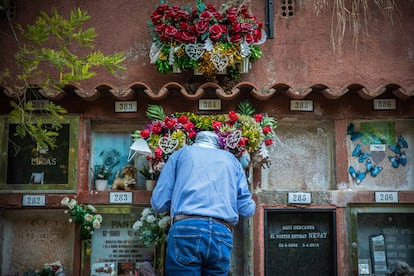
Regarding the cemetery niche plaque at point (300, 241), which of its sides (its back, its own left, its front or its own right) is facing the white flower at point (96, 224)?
right

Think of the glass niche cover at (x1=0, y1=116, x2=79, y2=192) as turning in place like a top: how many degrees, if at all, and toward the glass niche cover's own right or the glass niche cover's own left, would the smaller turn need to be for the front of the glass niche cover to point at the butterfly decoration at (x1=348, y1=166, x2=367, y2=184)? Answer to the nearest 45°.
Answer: approximately 90° to the glass niche cover's own left

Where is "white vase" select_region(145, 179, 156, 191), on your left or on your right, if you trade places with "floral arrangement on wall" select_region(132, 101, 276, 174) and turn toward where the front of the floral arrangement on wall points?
on your right

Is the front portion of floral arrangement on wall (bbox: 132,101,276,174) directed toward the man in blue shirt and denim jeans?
yes

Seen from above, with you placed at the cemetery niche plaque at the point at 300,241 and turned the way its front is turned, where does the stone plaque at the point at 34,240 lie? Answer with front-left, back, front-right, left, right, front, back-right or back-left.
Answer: right

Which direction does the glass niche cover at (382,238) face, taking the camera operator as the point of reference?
facing the viewer

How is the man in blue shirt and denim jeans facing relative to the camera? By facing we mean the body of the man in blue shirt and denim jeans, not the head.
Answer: away from the camera

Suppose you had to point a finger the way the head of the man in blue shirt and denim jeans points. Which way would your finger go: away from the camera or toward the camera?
away from the camera

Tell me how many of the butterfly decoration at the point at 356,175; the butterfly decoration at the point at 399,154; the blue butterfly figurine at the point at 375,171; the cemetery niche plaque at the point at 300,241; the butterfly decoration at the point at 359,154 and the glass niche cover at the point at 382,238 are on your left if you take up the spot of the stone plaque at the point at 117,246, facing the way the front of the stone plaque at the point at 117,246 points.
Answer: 6

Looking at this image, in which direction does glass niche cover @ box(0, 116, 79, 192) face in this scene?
toward the camera

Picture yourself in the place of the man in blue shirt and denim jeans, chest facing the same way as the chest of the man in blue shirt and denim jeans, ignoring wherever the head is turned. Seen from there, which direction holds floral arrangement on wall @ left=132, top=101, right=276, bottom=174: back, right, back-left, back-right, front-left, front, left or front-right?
front

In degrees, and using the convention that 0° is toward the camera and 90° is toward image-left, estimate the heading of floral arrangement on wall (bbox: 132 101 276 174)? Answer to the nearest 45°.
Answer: approximately 0°
